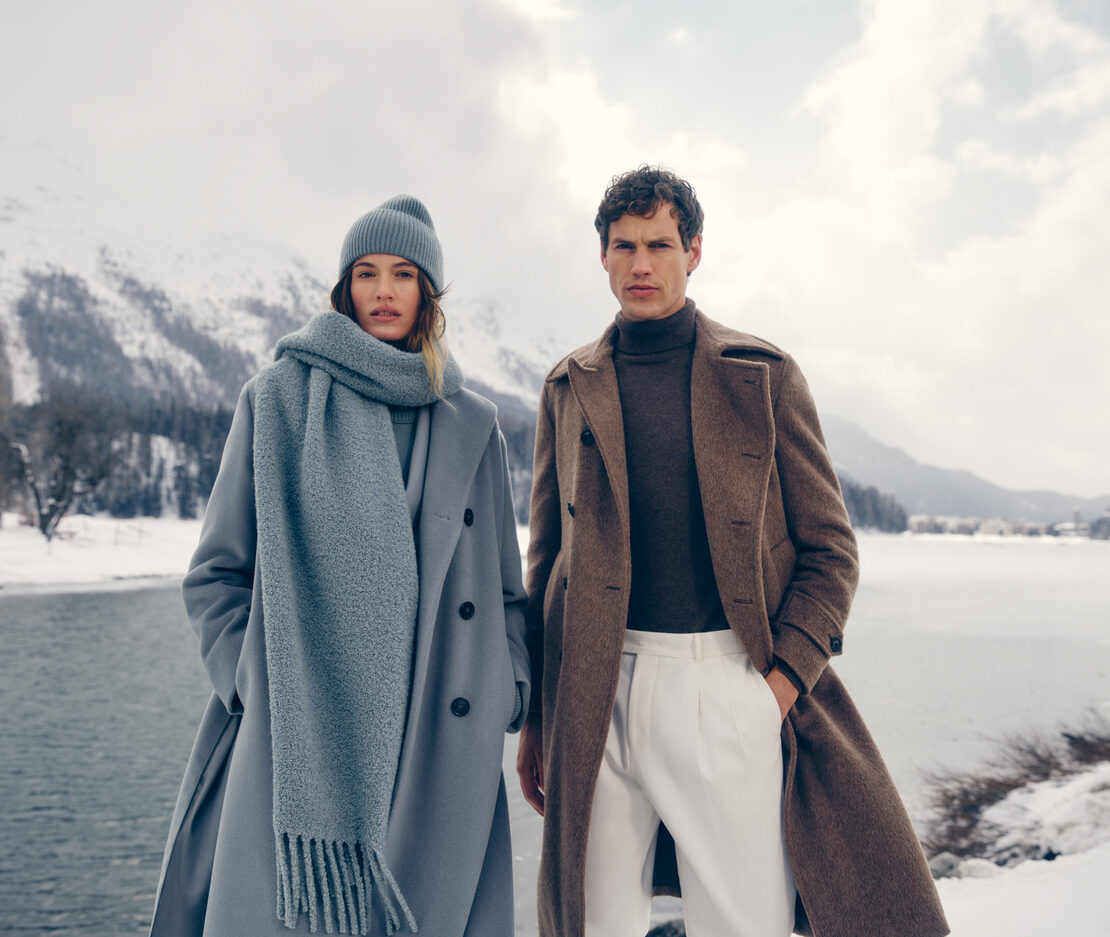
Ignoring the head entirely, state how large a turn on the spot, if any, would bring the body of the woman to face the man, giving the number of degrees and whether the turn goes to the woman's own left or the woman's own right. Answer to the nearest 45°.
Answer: approximately 90° to the woman's own left

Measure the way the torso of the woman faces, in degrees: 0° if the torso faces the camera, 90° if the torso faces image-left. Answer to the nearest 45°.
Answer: approximately 0°

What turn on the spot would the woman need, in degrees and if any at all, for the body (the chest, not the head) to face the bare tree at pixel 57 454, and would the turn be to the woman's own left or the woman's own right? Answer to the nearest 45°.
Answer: approximately 180°

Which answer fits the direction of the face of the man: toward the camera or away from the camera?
toward the camera

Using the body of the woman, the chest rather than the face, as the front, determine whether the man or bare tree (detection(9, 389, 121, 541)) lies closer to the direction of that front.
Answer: the man

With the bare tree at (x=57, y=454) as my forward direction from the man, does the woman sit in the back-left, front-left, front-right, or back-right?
front-left
